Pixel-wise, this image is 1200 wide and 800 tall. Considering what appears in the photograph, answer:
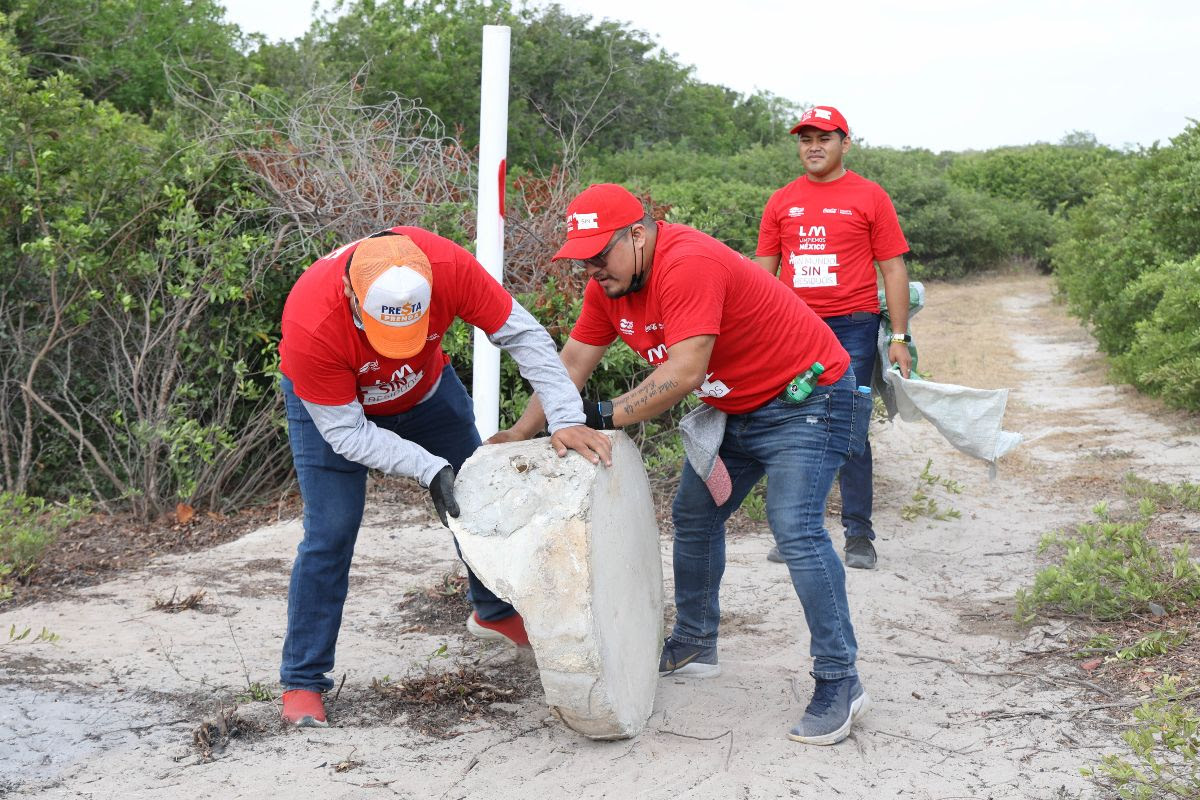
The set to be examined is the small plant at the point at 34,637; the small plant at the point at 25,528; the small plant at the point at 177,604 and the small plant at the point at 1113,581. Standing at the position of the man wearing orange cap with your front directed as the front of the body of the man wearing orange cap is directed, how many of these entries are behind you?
3

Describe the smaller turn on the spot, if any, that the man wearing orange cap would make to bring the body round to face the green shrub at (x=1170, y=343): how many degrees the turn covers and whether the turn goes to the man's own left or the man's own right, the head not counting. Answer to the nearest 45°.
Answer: approximately 90° to the man's own left

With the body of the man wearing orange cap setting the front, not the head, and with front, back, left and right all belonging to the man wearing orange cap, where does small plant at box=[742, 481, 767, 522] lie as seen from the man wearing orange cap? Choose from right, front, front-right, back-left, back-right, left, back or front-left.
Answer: left

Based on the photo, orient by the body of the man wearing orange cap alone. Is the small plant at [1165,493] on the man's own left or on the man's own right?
on the man's own left

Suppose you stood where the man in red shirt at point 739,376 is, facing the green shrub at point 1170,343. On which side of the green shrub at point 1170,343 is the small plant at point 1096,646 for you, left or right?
right

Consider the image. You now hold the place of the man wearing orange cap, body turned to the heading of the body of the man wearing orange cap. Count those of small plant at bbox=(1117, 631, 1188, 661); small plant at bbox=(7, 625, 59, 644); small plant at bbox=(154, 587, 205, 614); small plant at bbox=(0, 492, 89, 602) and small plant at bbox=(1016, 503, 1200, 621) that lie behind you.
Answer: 3

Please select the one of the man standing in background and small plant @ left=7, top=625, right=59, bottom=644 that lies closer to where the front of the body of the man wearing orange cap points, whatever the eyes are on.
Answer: the man standing in background

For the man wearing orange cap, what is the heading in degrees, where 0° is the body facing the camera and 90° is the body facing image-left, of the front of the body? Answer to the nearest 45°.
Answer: approximately 315°

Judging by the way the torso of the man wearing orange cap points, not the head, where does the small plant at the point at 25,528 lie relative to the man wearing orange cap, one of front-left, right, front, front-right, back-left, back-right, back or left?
back

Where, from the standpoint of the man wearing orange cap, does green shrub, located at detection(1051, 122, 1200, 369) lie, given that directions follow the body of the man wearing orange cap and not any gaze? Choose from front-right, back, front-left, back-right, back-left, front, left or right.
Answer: left

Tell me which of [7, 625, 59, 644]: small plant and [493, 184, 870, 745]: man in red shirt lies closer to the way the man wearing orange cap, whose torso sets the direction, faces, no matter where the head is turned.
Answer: the man in red shirt

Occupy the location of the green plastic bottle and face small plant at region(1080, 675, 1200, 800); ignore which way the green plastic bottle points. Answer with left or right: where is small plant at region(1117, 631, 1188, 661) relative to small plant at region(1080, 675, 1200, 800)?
left
